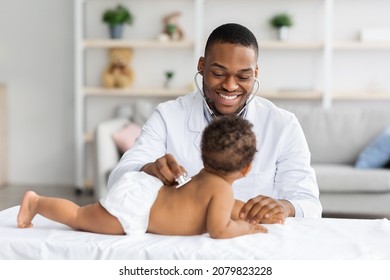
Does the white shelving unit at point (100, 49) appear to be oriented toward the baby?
yes

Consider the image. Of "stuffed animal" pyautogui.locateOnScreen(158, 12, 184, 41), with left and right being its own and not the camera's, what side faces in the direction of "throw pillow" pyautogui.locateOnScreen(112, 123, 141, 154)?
front

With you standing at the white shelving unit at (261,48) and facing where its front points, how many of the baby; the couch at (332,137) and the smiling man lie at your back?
0

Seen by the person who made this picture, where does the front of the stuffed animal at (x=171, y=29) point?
facing the viewer and to the left of the viewer

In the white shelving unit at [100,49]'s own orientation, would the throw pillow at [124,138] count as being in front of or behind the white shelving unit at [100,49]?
in front

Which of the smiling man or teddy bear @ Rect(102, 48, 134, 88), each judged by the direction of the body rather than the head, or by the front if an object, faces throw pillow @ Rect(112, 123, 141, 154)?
the teddy bear

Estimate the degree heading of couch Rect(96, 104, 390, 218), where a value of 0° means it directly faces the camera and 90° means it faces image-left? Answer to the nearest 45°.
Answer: approximately 0°

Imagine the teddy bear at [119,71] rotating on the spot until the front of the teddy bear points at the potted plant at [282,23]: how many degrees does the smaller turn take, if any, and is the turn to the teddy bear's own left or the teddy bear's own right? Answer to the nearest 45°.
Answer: approximately 90° to the teddy bear's own left

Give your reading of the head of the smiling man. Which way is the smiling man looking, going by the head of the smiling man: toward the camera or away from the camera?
toward the camera

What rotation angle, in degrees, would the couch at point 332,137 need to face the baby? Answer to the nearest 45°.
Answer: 0° — it already faces them

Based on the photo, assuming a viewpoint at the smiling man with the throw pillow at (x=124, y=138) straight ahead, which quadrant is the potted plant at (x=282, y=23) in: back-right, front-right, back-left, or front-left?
front-right

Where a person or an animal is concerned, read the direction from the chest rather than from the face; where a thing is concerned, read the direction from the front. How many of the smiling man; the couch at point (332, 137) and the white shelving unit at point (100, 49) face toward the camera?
3

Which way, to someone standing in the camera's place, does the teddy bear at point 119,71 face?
facing the viewer

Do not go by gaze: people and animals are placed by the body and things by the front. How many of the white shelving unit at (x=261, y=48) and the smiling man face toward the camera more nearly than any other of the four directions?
2

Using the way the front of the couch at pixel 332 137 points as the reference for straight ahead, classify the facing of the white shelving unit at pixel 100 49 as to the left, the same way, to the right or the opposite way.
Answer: the same way

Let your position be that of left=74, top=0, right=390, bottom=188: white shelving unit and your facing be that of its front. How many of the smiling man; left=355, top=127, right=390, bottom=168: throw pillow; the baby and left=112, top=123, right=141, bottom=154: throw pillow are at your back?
0

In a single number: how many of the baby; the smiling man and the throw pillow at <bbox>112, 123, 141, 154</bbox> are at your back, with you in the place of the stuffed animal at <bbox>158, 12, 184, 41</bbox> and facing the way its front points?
0

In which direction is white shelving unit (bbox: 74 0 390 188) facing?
toward the camera

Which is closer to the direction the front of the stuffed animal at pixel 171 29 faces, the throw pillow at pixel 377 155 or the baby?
the baby

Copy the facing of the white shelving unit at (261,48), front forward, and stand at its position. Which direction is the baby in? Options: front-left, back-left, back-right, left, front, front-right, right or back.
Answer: front

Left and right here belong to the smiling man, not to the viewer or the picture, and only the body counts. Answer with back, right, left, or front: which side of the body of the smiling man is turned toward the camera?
front
